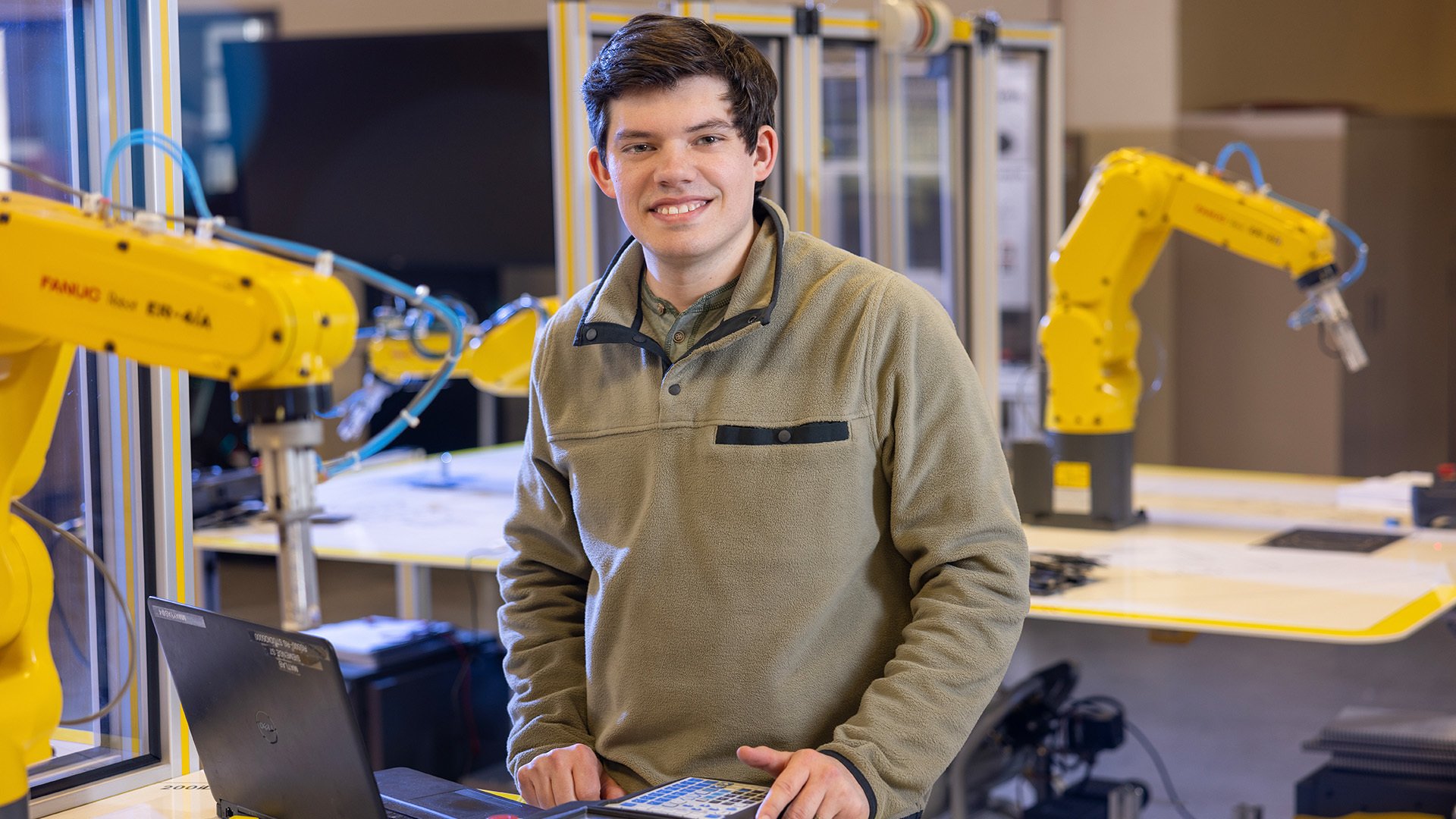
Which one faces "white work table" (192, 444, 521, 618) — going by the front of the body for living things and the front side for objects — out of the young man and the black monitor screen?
the black monitor screen

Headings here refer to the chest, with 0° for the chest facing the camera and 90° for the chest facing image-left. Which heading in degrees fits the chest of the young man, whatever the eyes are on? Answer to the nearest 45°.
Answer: approximately 45°

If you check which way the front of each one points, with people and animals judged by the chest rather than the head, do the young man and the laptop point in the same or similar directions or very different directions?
very different directions

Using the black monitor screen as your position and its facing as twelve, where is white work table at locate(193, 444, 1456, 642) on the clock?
The white work table is roughly at 11 o'clock from the black monitor screen.

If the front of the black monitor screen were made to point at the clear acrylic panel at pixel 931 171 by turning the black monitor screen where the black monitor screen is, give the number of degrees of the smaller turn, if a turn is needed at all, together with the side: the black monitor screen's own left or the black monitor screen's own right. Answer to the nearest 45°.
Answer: approximately 45° to the black monitor screen's own left

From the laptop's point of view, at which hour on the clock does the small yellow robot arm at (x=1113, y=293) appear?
The small yellow robot arm is roughly at 12 o'clock from the laptop.

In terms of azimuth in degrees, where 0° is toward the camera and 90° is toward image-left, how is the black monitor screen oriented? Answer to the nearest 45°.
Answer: approximately 0°

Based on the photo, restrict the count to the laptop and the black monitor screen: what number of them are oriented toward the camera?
1

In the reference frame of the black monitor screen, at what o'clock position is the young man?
The young man is roughly at 12 o'clock from the black monitor screen.

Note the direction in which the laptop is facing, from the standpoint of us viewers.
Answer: facing away from the viewer and to the right of the viewer
